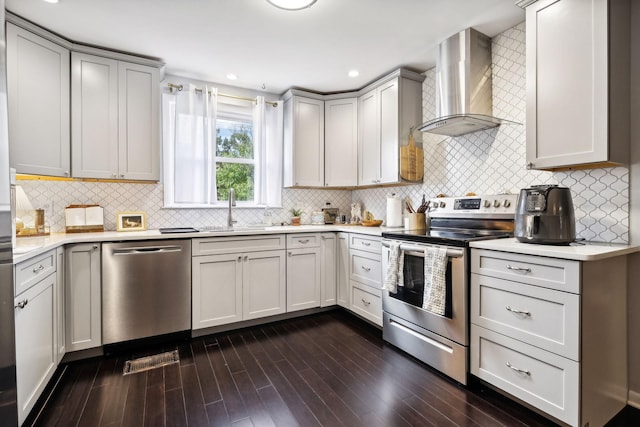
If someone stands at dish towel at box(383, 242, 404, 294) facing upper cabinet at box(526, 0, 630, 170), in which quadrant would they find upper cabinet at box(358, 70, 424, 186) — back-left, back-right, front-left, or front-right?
back-left

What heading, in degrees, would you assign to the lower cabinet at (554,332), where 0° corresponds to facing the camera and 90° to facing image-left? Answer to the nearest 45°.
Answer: approximately 45°

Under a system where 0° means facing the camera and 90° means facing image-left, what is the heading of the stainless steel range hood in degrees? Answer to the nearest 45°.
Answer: approximately 45°

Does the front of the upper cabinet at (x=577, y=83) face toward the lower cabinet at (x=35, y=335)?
yes

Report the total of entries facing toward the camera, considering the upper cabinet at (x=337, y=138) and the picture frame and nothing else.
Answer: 2

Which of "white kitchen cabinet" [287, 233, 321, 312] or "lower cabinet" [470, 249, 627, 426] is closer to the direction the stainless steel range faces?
the white kitchen cabinet
